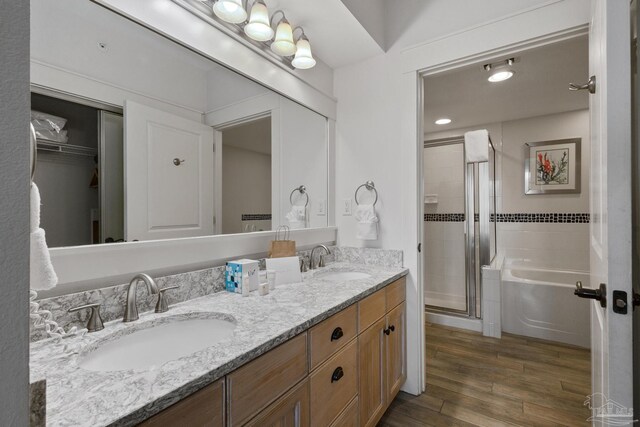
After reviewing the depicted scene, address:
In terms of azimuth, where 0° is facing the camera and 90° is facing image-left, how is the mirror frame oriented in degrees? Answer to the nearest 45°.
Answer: approximately 315°

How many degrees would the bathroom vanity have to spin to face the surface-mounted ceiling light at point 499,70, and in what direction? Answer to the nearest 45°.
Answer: approximately 45° to its left

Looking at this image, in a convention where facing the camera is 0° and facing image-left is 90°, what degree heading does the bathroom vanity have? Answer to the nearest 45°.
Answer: approximately 315°

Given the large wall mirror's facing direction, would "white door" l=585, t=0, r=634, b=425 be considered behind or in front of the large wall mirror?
in front

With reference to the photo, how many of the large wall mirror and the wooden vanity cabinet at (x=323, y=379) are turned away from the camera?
0
